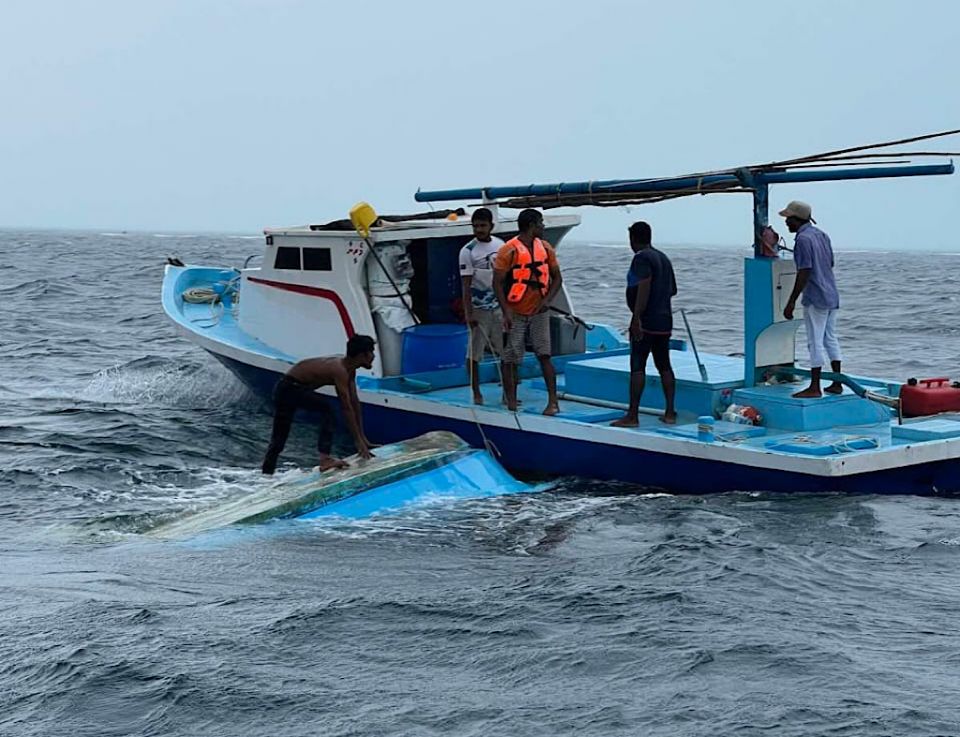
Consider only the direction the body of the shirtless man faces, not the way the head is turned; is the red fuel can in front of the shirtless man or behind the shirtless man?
in front

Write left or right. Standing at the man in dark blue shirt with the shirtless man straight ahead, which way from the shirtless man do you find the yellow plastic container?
right

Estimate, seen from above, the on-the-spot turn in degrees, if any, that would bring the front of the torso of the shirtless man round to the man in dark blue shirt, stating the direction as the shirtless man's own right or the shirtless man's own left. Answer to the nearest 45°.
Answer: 0° — they already face them

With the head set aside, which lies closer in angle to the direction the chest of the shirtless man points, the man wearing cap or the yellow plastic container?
the man wearing cap

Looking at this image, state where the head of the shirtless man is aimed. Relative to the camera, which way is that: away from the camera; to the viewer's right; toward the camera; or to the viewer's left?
to the viewer's right

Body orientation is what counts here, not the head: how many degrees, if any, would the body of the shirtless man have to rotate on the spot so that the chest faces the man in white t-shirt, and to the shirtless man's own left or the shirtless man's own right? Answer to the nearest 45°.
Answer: approximately 45° to the shirtless man's own left

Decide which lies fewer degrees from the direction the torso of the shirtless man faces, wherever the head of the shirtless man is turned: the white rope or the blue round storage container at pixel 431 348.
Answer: the blue round storage container

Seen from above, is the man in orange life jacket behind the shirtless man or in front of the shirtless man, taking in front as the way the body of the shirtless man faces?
in front

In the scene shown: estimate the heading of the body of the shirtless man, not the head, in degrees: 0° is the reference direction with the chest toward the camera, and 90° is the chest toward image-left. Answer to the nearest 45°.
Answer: approximately 270°

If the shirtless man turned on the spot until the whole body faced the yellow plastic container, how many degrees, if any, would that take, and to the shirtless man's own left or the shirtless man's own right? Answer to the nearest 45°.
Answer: approximately 90° to the shirtless man's own left

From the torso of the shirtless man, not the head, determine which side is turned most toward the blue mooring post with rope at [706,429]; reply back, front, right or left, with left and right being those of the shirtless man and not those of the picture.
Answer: front
